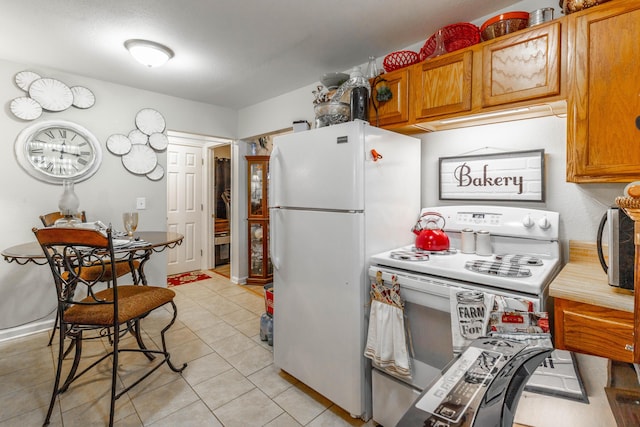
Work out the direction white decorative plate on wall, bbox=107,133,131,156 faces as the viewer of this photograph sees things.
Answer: facing the viewer

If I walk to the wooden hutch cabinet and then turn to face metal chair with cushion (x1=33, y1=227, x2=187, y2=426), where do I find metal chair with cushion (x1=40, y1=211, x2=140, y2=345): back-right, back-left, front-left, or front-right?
front-right

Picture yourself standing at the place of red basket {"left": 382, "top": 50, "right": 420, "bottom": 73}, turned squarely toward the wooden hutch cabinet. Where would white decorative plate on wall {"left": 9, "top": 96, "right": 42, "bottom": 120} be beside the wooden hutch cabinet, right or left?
left

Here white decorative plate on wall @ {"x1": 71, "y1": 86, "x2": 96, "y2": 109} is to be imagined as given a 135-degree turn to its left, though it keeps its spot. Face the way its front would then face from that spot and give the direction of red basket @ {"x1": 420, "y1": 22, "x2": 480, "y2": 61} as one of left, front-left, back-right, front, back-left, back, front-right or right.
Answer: right

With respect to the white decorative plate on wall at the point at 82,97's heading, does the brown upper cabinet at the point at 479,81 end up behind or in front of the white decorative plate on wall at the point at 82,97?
in front

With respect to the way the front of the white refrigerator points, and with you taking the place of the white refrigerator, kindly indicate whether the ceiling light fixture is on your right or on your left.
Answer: on your right

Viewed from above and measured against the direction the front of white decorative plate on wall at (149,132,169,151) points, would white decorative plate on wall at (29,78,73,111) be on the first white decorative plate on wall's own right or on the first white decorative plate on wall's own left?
on the first white decorative plate on wall's own right

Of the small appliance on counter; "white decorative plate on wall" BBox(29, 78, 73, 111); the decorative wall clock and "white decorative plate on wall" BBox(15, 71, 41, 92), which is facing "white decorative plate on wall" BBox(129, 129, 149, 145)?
the small appliance on counter

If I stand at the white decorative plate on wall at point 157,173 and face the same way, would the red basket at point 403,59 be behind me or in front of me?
in front

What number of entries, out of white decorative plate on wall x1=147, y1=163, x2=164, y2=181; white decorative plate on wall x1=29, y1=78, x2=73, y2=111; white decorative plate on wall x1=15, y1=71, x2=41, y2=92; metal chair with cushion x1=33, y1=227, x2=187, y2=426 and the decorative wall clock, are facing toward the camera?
4

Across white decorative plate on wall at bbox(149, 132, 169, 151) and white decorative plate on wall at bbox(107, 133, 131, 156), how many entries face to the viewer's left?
0

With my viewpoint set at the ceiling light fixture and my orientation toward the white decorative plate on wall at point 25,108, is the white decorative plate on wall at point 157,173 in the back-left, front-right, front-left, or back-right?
front-right

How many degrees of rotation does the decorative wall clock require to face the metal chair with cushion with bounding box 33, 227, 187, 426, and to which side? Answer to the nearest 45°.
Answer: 0° — it already faces it

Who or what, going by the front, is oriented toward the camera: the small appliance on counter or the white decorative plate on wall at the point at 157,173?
the white decorative plate on wall

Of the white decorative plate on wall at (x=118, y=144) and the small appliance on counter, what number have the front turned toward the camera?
1

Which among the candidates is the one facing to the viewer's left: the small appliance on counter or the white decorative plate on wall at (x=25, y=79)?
the small appliance on counter

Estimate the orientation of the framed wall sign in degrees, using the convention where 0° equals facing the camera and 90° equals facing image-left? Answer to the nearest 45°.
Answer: approximately 45°
